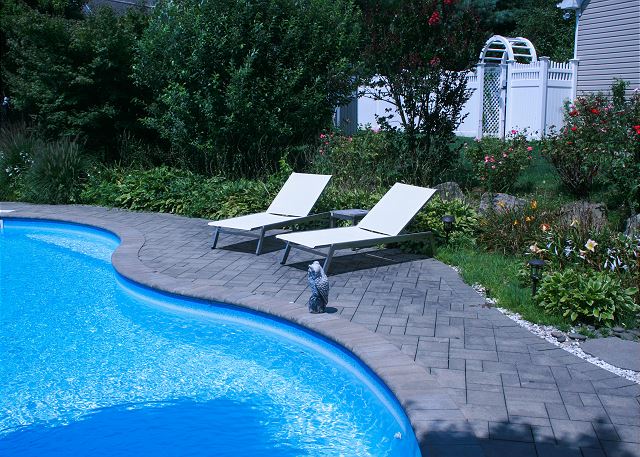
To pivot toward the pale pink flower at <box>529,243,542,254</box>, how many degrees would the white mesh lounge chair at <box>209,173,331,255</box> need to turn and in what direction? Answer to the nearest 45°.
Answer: approximately 90° to its left

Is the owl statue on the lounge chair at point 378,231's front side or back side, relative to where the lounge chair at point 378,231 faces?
on the front side

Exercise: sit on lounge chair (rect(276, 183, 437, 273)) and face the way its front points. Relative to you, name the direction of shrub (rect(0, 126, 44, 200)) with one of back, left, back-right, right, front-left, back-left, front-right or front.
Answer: right

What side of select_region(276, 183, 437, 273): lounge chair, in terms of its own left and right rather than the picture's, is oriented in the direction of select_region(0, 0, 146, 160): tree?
right

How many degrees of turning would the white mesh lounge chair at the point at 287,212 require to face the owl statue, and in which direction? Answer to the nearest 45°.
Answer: approximately 45° to its left

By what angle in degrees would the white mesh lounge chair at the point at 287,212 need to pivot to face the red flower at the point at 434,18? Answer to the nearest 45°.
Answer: approximately 180°

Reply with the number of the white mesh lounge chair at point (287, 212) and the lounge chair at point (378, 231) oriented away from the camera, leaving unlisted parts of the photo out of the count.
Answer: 0

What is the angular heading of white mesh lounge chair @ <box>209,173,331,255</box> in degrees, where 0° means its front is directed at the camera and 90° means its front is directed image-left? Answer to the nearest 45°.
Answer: approximately 45°

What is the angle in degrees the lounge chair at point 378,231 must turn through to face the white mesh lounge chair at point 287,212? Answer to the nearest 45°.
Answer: approximately 90° to its right

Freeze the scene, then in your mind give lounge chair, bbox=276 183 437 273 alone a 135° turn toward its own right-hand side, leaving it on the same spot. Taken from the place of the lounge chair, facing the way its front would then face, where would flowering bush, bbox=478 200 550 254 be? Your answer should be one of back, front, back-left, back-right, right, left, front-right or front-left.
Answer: right

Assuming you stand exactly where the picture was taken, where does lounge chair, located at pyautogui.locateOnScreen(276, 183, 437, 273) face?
facing the viewer and to the left of the viewer

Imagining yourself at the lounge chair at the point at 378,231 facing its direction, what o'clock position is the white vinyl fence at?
The white vinyl fence is roughly at 5 o'clock from the lounge chair.

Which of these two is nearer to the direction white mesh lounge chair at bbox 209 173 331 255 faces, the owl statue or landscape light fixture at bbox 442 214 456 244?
the owl statue
